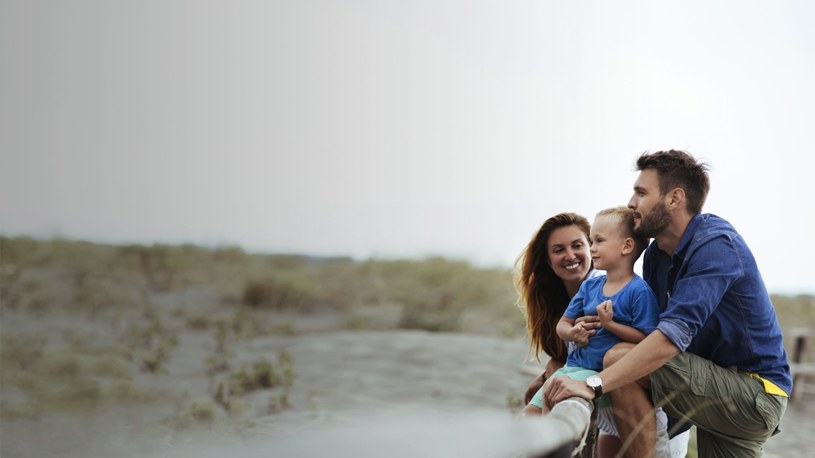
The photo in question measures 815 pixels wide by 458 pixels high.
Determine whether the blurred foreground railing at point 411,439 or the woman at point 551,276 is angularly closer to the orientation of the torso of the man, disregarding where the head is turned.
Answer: the woman

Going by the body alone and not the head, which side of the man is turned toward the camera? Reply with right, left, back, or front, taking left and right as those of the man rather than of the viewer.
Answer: left

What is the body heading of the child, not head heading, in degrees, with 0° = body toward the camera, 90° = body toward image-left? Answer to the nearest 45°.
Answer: approximately 45°

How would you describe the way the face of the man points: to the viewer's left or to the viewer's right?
to the viewer's left

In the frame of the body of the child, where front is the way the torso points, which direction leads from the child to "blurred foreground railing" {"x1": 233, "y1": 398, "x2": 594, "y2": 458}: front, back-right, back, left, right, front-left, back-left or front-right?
front-left

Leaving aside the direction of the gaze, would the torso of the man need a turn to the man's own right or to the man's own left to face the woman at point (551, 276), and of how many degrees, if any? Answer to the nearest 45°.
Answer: approximately 45° to the man's own right
